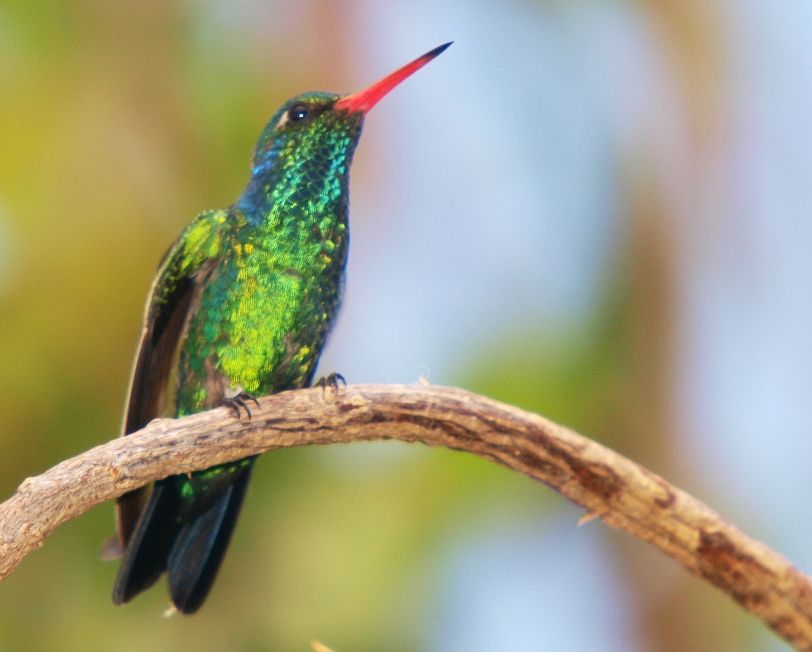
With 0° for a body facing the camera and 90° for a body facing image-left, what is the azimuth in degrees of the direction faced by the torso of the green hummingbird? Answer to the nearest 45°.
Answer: approximately 315°
